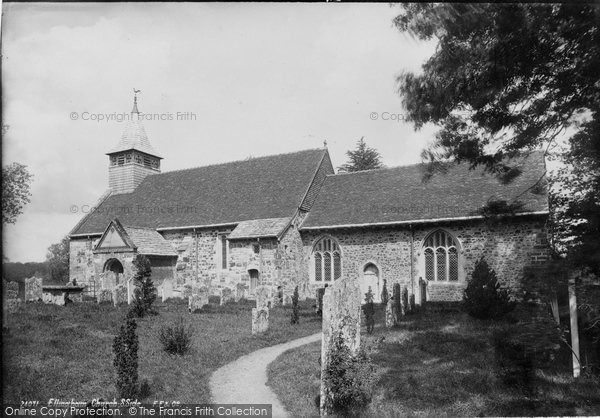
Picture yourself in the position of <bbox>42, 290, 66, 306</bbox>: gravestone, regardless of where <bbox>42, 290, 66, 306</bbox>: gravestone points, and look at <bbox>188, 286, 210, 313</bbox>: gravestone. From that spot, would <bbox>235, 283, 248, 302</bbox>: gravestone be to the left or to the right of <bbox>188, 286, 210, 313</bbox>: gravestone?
left

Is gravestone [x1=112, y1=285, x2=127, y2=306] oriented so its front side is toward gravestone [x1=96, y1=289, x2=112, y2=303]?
no

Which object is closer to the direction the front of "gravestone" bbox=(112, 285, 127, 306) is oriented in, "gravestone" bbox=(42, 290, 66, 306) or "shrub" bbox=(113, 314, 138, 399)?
the shrub

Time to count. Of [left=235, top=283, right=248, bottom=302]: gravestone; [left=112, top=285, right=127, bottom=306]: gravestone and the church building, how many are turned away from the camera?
0

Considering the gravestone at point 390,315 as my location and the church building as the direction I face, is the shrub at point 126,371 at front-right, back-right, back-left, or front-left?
back-left

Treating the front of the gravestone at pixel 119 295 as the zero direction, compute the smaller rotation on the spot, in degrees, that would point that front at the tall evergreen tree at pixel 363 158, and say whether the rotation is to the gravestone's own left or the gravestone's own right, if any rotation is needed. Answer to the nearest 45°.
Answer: approximately 90° to the gravestone's own left

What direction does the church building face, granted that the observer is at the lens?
facing the viewer and to the left of the viewer

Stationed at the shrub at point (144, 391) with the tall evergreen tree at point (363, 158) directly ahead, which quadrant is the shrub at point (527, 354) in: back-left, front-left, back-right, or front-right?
front-right

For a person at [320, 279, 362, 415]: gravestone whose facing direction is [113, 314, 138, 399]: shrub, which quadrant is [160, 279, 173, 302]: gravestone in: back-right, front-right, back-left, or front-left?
front-right

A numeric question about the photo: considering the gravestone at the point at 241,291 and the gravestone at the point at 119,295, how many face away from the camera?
0

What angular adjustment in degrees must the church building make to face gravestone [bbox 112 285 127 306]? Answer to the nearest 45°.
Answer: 0° — it already faces it

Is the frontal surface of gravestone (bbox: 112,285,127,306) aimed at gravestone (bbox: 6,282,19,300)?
no
